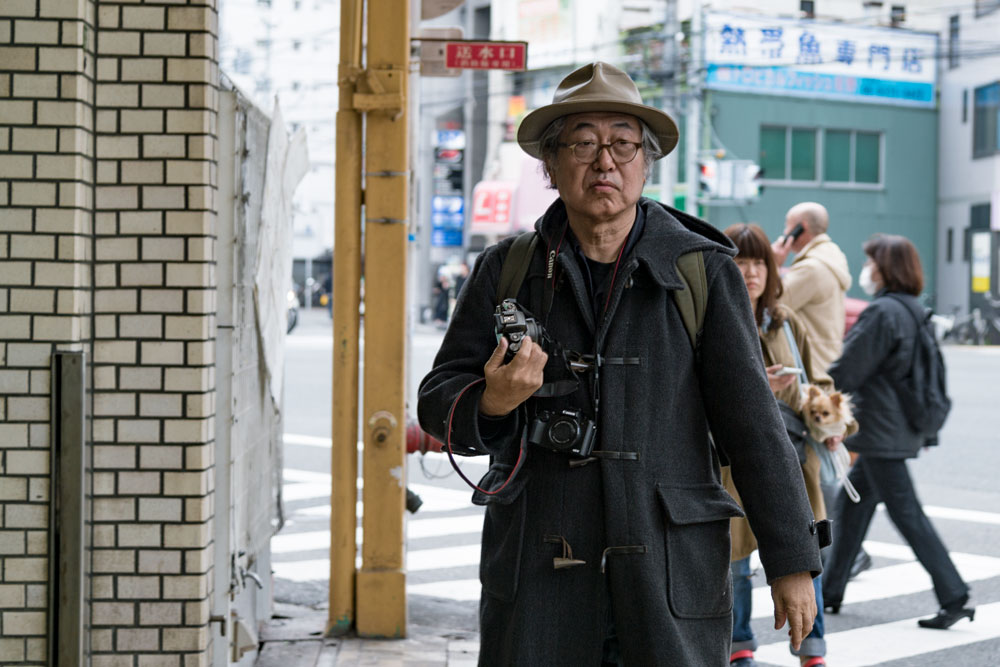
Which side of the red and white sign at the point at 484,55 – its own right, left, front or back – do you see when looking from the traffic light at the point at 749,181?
back

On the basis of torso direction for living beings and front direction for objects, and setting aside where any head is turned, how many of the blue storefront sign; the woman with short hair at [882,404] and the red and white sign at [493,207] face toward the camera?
2

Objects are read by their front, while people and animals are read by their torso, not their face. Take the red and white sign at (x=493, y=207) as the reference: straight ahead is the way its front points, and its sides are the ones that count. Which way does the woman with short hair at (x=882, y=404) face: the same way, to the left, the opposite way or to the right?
to the right

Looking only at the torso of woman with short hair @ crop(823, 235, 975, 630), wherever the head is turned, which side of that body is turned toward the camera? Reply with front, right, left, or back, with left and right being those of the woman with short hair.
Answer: left

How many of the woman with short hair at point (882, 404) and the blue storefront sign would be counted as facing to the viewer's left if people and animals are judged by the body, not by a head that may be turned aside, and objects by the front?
1

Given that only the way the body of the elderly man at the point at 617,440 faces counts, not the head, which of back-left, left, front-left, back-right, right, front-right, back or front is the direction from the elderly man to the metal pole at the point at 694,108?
back

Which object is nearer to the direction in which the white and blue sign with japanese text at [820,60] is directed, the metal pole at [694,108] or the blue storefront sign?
the metal pole

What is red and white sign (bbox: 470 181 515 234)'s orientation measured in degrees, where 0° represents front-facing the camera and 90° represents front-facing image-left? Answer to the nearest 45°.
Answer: approximately 0°

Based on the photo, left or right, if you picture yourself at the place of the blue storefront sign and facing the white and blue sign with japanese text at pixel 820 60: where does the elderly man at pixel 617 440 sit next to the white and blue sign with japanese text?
right
